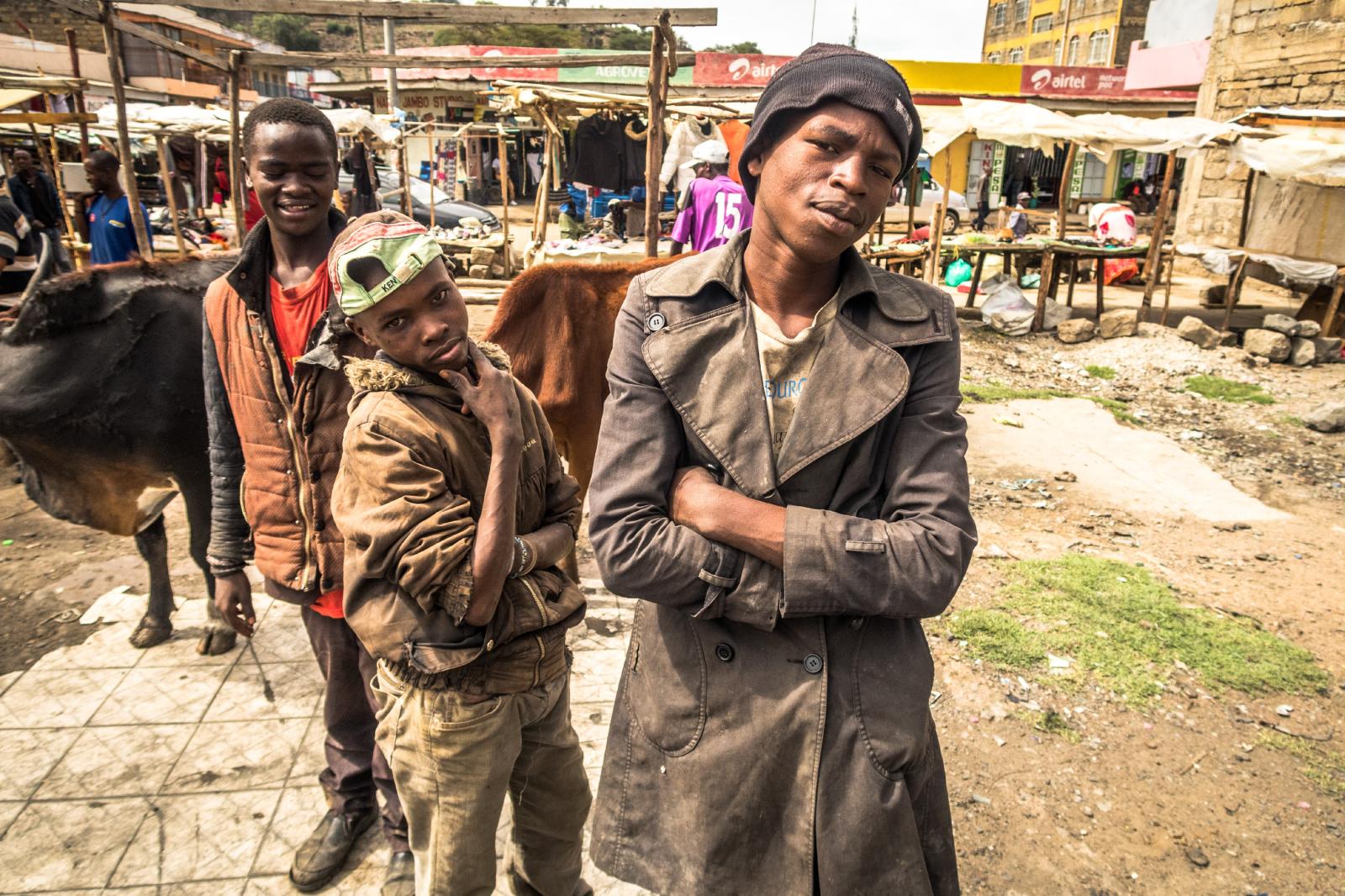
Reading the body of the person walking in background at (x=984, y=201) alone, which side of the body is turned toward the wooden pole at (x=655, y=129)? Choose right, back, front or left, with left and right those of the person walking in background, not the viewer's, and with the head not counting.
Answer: right

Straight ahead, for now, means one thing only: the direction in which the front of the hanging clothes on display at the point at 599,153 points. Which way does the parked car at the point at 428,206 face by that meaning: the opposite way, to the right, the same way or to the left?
to the left

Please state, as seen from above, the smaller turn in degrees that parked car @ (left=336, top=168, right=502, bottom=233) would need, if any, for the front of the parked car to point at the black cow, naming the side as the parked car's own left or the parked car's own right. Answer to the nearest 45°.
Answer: approximately 90° to the parked car's own right

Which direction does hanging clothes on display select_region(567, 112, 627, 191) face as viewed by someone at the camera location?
facing the viewer

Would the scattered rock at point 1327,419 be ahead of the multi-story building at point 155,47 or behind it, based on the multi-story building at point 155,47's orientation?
ahead

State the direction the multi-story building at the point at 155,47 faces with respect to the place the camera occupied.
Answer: facing the viewer and to the right of the viewer

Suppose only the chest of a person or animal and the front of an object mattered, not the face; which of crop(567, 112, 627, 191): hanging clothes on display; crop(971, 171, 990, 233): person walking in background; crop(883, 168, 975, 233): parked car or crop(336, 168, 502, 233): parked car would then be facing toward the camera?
the hanging clothes on display

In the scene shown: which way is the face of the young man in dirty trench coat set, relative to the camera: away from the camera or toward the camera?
toward the camera

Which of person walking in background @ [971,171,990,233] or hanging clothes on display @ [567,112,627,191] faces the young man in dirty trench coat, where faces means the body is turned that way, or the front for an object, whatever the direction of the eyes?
the hanging clothes on display

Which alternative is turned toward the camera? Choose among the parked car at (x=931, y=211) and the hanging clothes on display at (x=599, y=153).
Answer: the hanging clothes on display

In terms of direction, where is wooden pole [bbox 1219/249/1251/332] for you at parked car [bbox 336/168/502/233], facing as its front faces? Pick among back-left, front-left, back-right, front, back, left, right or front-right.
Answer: front-right

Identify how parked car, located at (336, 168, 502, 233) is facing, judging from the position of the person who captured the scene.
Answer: facing to the right of the viewer

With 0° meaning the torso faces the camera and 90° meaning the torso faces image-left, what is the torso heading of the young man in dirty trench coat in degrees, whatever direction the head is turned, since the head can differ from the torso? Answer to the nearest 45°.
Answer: approximately 0°
